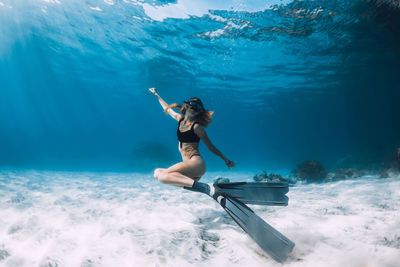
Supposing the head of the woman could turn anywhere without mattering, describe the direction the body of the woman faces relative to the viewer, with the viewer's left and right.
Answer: facing the viewer and to the left of the viewer
